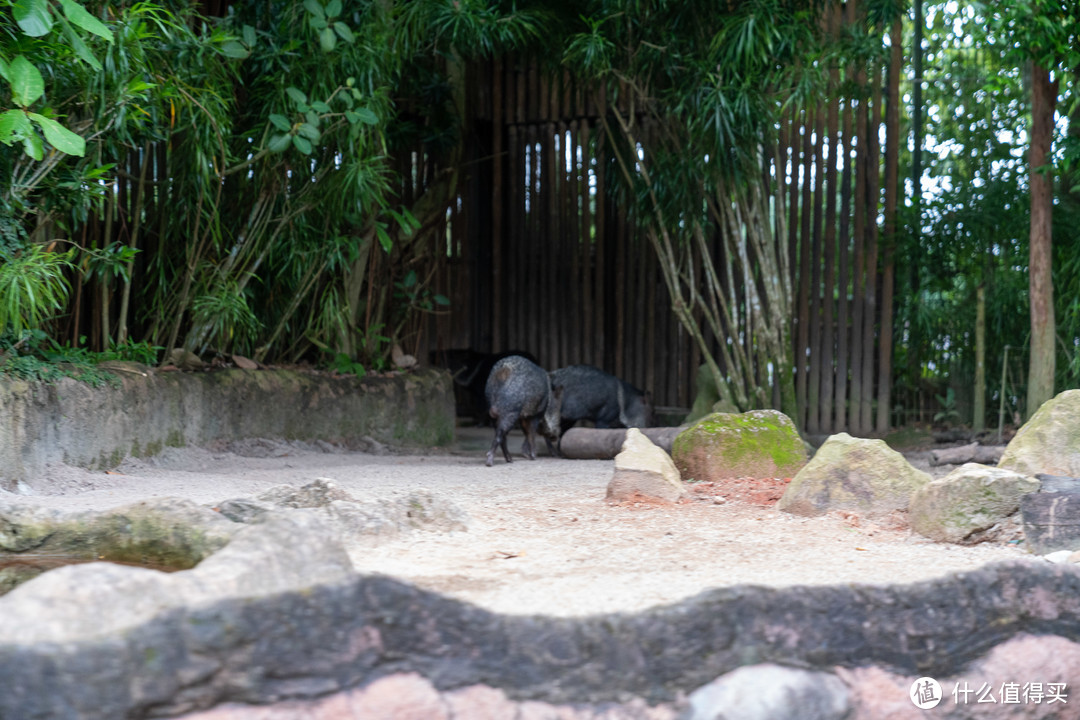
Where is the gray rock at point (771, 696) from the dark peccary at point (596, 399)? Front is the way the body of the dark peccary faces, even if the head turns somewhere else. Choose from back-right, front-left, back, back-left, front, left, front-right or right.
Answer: right

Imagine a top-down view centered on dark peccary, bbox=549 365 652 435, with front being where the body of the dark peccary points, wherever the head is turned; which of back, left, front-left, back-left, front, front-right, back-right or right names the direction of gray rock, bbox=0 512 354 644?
right

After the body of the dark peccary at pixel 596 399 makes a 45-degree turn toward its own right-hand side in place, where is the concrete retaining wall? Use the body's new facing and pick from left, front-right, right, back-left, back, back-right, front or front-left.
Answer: right

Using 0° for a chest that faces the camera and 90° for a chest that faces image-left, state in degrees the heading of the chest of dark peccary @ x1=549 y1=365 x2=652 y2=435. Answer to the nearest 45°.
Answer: approximately 270°

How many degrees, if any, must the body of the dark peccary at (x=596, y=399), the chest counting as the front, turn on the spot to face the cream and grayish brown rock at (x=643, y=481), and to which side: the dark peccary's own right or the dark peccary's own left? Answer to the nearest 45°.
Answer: approximately 90° to the dark peccary's own right

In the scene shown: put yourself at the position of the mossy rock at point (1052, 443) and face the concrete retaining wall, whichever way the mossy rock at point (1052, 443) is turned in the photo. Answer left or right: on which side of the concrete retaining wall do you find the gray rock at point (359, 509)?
left

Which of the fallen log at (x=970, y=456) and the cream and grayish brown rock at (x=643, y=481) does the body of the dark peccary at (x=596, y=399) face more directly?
the fallen log

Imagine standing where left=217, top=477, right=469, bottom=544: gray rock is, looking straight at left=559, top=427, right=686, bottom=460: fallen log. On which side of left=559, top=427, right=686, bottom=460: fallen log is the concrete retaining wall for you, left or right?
left

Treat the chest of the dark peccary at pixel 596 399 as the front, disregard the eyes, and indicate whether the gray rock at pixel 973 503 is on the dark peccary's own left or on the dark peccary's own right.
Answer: on the dark peccary's own right
